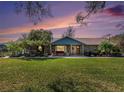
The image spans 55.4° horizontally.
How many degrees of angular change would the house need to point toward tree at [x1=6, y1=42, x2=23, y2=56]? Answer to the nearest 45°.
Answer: approximately 90° to its right

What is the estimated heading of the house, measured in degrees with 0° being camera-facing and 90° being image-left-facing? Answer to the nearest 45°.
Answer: approximately 0°

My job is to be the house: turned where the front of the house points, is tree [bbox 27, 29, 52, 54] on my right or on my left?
on my right
